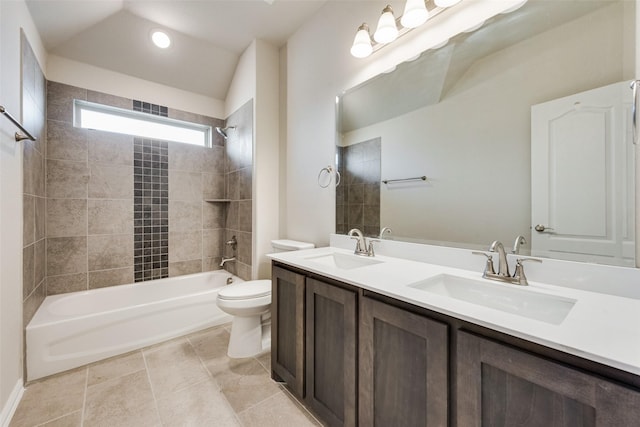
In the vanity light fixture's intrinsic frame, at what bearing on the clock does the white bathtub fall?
The white bathtub is roughly at 1 o'clock from the vanity light fixture.

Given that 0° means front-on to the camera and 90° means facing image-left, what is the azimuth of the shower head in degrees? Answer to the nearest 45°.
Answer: approximately 90°

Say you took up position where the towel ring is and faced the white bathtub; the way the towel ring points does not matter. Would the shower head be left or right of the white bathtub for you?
right

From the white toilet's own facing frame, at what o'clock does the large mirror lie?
The large mirror is roughly at 9 o'clock from the white toilet.

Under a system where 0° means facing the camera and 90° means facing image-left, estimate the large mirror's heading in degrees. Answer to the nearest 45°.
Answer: approximately 45°

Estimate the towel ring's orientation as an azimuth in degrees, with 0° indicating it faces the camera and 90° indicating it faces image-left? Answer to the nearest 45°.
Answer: approximately 45°

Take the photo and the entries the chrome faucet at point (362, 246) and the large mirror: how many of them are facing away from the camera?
0
